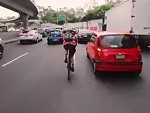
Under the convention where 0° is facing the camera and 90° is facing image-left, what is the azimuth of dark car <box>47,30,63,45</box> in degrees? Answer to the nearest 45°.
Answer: approximately 180°

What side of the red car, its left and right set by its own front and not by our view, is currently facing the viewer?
back

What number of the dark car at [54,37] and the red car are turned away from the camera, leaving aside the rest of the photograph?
2

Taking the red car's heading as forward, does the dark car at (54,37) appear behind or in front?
in front

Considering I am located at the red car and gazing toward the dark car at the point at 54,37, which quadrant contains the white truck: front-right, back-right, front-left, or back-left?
front-right

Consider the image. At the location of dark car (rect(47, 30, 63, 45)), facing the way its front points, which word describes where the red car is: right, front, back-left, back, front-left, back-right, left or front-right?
back

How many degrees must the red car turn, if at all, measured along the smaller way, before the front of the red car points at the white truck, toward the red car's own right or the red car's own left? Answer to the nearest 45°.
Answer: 0° — it already faces it

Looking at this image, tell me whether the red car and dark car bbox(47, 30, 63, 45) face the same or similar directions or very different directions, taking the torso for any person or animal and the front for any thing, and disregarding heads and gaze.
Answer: same or similar directions
